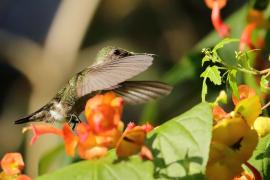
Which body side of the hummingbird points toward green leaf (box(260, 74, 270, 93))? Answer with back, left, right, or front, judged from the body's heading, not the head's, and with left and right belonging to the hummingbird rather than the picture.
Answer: front

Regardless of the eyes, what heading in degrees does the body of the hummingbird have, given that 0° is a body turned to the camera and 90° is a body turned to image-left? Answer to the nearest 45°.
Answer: approximately 270°

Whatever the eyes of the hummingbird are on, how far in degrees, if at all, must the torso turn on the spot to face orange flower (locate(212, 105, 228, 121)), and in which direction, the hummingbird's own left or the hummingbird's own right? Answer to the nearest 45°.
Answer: approximately 45° to the hummingbird's own right

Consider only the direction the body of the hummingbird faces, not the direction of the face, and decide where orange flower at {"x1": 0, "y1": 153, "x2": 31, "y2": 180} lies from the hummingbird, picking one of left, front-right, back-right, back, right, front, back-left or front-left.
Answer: back

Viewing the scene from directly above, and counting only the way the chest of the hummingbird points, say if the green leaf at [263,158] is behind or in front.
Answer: in front
